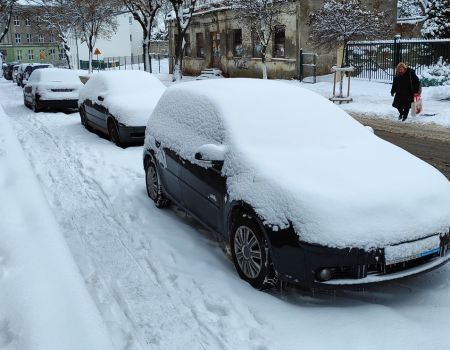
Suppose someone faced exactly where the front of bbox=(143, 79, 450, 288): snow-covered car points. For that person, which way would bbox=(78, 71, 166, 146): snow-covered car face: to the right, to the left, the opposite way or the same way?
the same way

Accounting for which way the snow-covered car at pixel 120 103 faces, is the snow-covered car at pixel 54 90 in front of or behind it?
behind

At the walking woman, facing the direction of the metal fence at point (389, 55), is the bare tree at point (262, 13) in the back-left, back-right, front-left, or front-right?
front-left

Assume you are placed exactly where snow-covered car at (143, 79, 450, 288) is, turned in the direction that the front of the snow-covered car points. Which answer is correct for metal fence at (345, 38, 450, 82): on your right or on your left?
on your left

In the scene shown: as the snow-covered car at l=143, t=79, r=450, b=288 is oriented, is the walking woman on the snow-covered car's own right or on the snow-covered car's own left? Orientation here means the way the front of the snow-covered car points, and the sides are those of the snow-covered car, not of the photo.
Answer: on the snow-covered car's own left

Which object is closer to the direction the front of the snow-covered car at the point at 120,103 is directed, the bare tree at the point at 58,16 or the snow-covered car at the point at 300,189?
the snow-covered car

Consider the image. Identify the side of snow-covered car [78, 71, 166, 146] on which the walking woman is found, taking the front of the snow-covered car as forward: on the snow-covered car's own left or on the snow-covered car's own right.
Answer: on the snow-covered car's own left

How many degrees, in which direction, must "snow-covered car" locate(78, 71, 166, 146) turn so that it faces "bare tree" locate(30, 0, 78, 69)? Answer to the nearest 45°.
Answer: approximately 135° to its left

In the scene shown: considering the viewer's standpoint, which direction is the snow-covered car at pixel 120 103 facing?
facing the viewer and to the right of the viewer

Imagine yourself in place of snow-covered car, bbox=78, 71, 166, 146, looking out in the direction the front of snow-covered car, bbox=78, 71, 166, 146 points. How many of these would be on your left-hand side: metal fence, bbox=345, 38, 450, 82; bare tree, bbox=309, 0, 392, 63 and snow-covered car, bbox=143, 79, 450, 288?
2

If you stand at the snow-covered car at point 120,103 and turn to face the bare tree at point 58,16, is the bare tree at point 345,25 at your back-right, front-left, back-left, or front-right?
front-right

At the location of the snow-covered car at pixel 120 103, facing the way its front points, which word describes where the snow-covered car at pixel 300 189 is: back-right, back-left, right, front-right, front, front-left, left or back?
front-right

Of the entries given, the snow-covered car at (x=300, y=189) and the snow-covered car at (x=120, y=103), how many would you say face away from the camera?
0

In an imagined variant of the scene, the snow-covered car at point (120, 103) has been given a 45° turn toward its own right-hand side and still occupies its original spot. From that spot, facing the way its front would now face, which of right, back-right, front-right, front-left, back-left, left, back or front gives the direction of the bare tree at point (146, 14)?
back
